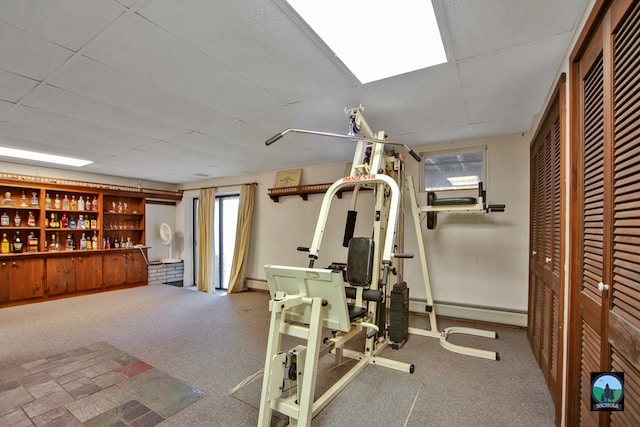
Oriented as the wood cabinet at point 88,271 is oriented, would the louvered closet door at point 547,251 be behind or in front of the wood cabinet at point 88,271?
in front

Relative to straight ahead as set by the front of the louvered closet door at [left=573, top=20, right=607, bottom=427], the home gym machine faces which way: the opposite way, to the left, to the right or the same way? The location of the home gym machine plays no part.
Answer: to the left

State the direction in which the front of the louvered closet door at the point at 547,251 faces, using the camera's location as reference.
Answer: facing to the left of the viewer

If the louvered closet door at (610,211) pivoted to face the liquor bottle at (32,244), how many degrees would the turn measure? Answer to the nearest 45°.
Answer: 0° — it already faces it

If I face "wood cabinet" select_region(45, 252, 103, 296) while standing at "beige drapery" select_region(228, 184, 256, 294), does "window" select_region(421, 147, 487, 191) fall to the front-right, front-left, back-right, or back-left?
back-left

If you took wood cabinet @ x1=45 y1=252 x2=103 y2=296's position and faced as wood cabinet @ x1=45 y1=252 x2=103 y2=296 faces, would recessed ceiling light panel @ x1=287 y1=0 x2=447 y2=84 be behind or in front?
in front

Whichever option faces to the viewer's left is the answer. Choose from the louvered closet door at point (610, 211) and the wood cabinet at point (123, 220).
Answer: the louvered closet door

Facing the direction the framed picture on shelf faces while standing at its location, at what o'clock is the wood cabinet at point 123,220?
The wood cabinet is roughly at 2 o'clock from the framed picture on shelf.

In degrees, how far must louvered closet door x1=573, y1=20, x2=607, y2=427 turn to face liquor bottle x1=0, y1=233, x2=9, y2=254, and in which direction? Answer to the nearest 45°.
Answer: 0° — it already faces it

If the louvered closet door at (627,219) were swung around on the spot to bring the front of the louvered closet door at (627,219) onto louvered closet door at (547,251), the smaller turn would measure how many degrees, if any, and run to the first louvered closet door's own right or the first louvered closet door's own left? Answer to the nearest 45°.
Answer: approximately 90° to the first louvered closet door's own right

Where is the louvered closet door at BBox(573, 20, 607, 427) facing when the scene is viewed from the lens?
facing to the left of the viewer

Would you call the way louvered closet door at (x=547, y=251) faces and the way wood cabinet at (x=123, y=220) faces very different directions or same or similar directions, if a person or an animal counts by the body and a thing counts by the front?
very different directions

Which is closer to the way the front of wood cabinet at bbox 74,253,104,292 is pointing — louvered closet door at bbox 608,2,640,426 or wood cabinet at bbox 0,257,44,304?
the louvered closet door

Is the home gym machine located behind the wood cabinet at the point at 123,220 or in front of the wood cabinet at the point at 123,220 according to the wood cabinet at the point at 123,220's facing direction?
in front

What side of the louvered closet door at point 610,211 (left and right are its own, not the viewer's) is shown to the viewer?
left
